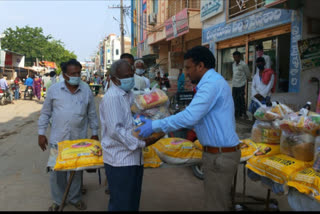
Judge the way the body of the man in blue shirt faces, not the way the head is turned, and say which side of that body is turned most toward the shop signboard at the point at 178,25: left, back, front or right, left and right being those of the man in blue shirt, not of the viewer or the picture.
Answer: right

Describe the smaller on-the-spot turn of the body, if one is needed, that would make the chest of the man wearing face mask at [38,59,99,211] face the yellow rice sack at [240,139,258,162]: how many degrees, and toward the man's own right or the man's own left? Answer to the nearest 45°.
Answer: approximately 45° to the man's own left

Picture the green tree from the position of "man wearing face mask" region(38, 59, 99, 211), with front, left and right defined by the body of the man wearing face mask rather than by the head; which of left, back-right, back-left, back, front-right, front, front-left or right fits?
back

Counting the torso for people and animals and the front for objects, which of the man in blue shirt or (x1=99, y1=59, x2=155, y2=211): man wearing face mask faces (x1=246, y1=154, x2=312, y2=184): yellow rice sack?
the man wearing face mask

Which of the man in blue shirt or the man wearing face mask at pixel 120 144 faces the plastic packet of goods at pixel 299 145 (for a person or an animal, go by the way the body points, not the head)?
the man wearing face mask

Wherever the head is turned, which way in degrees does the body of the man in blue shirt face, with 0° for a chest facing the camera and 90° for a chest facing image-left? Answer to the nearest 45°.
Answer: approximately 90°

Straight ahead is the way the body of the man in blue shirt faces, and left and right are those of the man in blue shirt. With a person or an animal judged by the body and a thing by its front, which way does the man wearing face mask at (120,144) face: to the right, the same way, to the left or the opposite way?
the opposite way

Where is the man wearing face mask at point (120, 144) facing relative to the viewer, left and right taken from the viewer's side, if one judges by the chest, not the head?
facing to the right of the viewer

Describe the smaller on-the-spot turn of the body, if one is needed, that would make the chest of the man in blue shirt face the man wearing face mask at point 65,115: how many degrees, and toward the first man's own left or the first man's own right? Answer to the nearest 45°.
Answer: approximately 45° to the first man's own right
